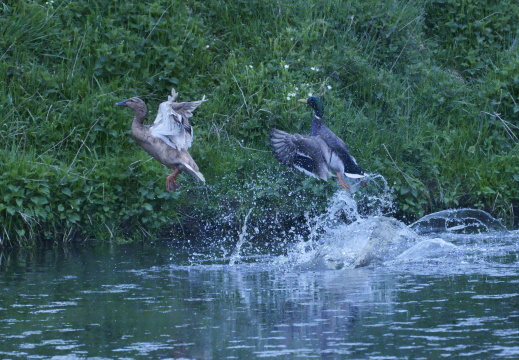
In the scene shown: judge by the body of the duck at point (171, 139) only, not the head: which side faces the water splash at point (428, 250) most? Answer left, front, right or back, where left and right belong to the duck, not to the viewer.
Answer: back

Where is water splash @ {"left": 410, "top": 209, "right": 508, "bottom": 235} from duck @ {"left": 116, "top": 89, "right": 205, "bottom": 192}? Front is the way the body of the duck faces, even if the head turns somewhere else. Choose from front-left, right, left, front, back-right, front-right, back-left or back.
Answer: back

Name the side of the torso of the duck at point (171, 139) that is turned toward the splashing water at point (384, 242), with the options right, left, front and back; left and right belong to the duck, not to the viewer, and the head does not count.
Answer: back

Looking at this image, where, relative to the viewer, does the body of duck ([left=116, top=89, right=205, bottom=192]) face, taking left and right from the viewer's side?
facing to the left of the viewer

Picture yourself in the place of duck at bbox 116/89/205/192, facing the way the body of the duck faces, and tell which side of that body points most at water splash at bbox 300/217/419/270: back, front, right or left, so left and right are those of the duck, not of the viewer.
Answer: back

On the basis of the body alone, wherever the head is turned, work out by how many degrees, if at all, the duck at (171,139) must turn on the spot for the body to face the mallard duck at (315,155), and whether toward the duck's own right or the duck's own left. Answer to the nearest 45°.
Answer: approximately 180°
